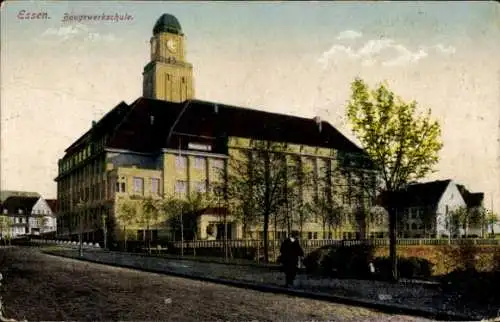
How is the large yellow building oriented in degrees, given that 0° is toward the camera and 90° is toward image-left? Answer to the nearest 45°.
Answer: approximately 315°

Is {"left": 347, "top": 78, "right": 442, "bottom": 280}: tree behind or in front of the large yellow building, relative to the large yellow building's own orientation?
in front

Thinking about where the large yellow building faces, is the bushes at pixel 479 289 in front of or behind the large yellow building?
in front

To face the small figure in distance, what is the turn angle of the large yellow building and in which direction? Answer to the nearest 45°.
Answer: approximately 45° to its right

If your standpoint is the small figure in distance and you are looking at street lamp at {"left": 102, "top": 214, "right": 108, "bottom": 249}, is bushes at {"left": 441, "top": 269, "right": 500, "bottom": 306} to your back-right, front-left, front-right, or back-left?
back-right
